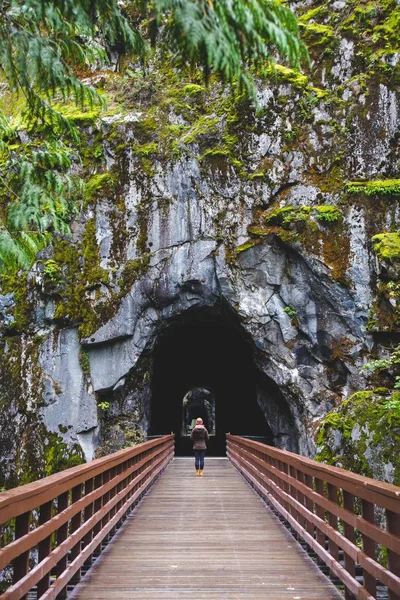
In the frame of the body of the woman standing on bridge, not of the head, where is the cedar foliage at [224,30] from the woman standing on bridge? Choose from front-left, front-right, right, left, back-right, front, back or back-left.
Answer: back

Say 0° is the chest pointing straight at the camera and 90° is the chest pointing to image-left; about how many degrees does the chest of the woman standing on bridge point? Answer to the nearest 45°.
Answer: approximately 180°

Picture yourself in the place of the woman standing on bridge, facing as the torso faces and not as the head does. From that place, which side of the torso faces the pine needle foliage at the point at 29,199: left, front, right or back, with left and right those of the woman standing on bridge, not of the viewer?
back

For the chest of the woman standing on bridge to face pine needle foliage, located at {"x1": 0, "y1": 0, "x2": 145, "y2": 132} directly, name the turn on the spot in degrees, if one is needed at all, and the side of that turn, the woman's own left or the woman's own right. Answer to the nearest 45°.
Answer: approximately 180°
